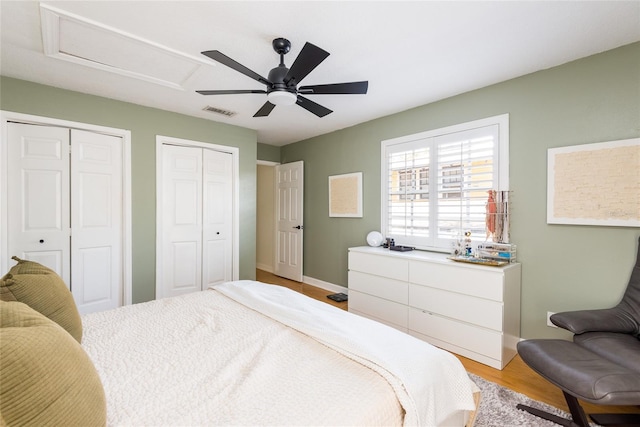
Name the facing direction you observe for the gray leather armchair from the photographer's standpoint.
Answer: facing the viewer and to the left of the viewer

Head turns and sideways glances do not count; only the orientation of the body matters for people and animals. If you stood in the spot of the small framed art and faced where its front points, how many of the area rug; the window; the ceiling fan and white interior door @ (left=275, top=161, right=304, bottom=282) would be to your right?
1

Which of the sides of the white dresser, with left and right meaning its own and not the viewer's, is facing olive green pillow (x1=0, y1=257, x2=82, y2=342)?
front

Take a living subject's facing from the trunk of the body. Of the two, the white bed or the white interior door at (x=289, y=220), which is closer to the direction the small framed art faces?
the white bed

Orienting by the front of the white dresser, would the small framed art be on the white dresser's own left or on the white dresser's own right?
on the white dresser's own right

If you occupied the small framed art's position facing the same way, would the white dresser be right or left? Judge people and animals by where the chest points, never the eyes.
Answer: on its left

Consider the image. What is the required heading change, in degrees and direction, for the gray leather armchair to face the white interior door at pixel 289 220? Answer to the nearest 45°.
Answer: approximately 45° to its right

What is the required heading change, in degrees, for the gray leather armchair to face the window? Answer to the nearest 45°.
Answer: approximately 90° to its right

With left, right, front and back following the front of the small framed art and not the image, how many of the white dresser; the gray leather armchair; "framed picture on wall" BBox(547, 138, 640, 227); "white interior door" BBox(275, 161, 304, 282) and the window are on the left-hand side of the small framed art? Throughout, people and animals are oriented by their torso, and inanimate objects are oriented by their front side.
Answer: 4

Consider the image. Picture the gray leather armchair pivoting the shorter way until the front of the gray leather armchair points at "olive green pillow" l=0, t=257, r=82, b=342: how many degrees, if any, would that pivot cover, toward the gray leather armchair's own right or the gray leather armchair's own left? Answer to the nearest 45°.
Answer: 0° — it already faces it

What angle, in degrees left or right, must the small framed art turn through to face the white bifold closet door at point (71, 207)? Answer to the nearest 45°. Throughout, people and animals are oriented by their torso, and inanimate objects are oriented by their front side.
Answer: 0° — it already faces it

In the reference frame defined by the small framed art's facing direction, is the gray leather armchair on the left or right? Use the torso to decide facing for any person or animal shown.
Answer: on its left

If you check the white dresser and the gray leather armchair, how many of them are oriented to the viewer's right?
0

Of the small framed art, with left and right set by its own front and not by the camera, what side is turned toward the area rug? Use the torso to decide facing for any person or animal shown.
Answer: left
